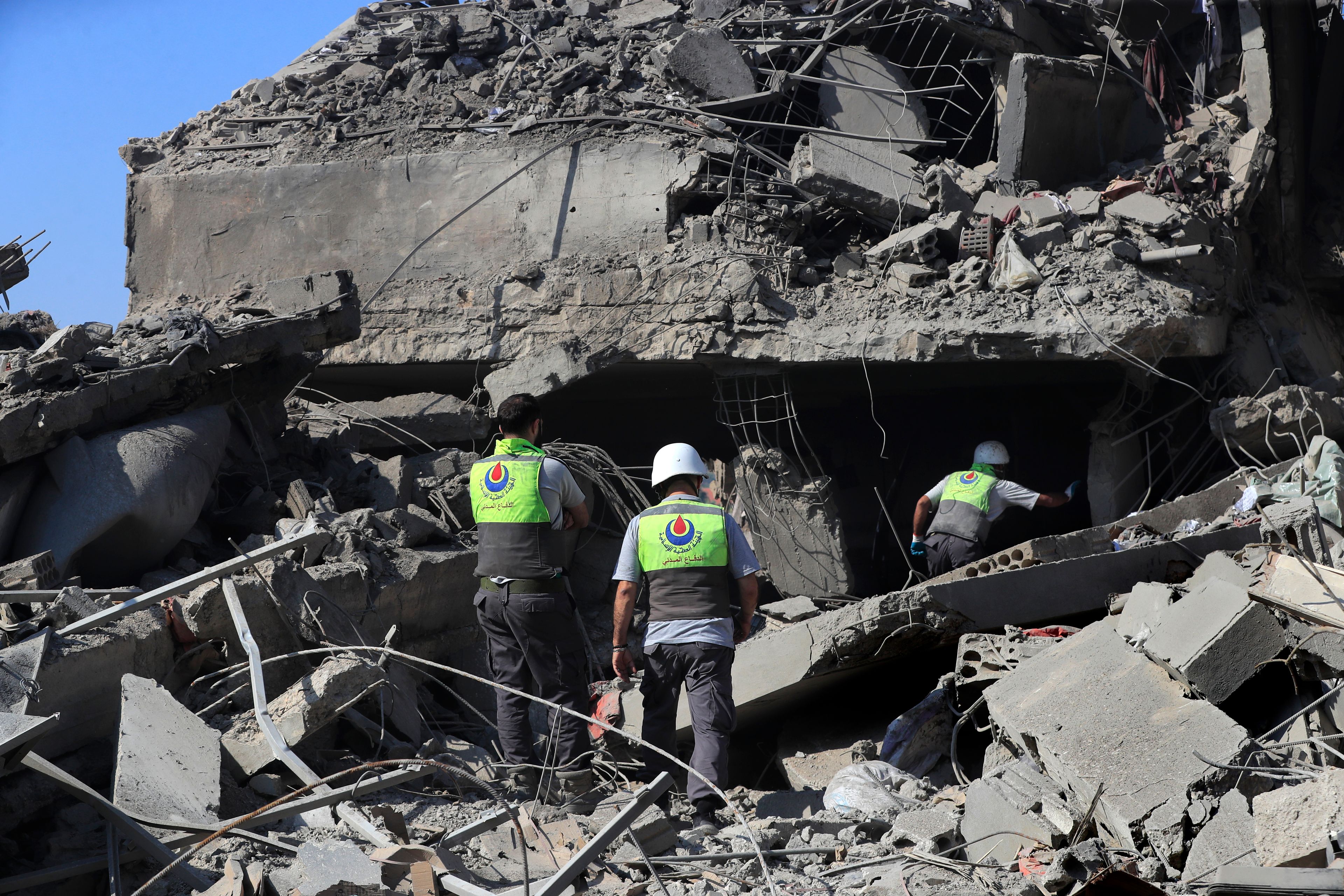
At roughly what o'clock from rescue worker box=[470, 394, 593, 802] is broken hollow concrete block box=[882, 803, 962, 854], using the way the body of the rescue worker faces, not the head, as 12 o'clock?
The broken hollow concrete block is roughly at 3 o'clock from the rescue worker.

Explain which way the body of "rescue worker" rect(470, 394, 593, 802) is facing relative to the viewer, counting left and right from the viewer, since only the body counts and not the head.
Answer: facing away from the viewer and to the right of the viewer

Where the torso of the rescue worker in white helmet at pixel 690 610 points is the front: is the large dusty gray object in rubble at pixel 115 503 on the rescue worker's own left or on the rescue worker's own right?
on the rescue worker's own left

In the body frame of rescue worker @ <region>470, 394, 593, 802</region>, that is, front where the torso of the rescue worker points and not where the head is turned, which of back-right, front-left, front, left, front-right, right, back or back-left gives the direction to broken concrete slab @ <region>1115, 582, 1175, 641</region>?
front-right

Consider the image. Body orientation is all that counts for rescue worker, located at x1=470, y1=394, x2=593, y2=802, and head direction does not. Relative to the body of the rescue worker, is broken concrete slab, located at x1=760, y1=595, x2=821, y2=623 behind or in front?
in front

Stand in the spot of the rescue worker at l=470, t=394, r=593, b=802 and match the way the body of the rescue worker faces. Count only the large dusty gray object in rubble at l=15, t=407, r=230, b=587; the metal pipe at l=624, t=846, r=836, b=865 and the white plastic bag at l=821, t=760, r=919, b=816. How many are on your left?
1

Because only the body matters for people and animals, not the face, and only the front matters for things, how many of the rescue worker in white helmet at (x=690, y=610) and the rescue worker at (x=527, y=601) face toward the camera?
0

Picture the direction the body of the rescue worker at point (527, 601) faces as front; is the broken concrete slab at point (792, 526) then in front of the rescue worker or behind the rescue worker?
in front

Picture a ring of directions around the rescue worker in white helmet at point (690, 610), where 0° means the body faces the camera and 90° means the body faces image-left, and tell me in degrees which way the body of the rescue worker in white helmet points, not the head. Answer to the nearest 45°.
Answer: approximately 180°

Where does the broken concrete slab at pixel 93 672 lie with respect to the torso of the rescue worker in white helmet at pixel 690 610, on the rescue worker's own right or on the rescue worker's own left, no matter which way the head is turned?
on the rescue worker's own left

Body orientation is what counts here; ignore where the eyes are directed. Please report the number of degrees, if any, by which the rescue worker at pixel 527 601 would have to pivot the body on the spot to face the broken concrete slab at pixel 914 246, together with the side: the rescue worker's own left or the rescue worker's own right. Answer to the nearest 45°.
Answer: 0° — they already face it
